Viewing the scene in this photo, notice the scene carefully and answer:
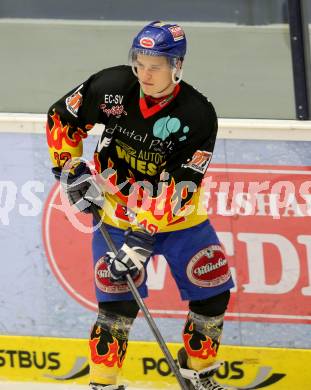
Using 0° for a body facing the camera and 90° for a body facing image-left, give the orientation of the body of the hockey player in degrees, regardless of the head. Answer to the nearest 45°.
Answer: approximately 0°
